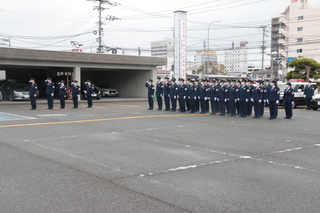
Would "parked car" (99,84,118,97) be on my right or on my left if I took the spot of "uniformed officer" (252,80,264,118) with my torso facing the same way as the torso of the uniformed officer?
on my right

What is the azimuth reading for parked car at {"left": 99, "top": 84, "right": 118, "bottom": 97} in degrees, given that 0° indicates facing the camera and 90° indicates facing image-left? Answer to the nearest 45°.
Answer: approximately 315°

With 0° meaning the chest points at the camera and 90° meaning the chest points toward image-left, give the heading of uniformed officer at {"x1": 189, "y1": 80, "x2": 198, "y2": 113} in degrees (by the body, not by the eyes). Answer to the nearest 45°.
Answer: approximately 45°

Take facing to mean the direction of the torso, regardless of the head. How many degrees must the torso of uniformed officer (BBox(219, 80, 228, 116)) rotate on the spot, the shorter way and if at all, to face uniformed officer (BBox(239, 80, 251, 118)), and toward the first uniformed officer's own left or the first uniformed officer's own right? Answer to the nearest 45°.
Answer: approximately 90° to the first uniformed officer's own left

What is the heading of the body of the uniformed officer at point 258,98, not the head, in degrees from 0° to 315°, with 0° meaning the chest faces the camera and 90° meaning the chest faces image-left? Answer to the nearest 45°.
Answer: approximately 45°

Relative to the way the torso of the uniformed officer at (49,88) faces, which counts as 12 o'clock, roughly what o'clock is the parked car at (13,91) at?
The parked car is roughly at 4 o'clock from the uniformed officer.

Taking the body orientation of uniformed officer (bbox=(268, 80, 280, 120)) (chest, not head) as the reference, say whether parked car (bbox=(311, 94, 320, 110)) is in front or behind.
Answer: behind

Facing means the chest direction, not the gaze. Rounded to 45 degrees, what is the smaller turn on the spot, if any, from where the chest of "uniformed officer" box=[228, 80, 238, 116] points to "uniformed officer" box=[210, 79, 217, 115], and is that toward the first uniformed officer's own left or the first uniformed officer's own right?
approximately 90° to the first uniformed officer's own right

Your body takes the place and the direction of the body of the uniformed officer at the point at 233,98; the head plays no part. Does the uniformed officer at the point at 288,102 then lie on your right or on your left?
on your left

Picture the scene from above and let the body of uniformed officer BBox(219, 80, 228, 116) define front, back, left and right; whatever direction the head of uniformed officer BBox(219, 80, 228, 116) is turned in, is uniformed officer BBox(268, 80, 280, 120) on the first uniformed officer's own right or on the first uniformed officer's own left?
on the first uniformed officer's own left

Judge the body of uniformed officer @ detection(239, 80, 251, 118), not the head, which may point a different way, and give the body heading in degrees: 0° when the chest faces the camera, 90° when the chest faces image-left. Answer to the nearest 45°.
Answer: approximately 45°
